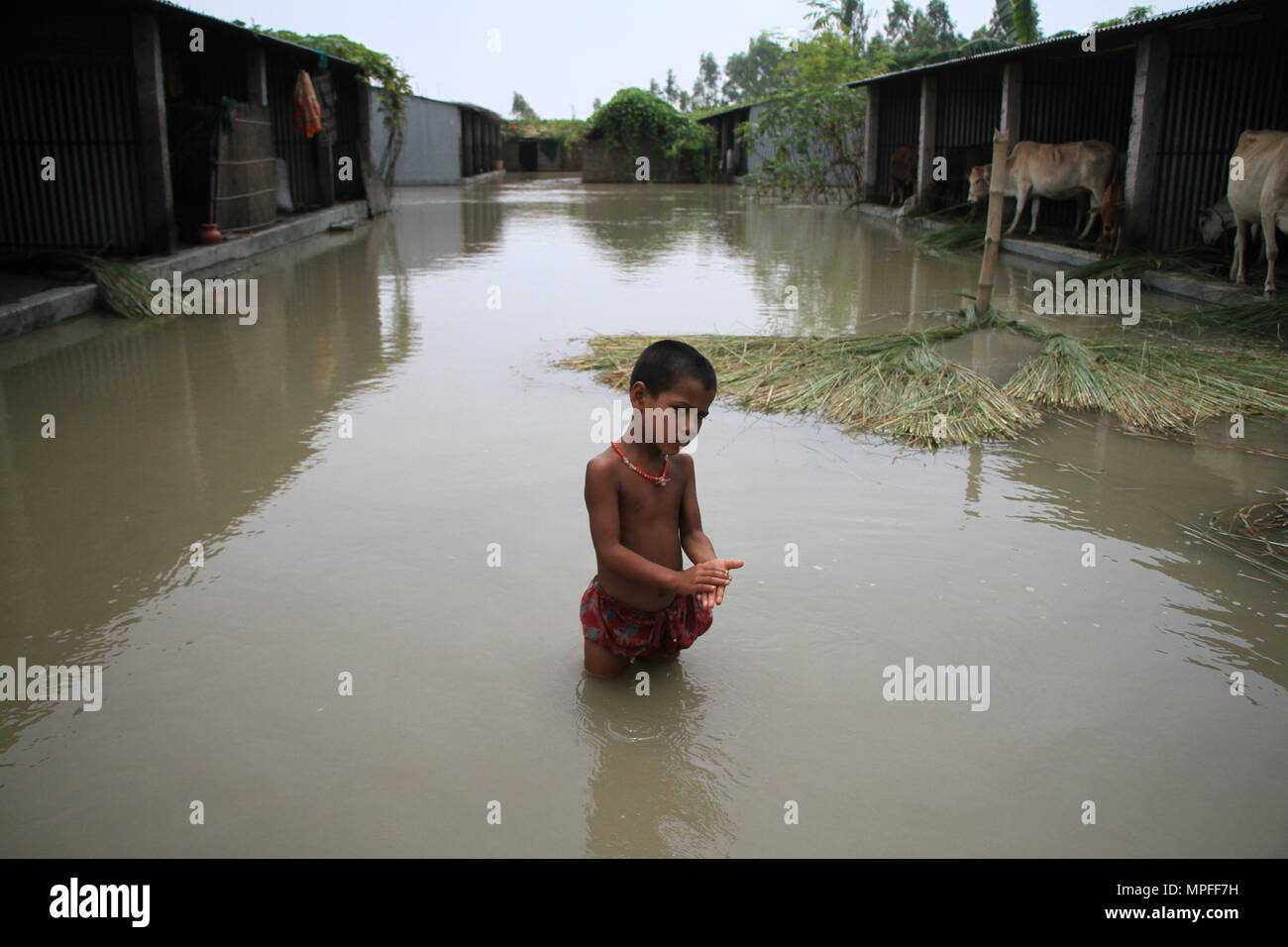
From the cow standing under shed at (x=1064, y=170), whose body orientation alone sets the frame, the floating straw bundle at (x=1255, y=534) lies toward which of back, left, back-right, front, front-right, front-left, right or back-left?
left

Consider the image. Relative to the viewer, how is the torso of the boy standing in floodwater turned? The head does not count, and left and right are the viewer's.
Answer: facing the viewer and to the right of the viewer

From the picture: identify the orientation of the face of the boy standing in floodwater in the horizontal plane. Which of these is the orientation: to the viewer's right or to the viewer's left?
to the viewer's right

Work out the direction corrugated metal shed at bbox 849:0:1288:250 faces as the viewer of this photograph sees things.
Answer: facing the viewer and to the left of the viewer

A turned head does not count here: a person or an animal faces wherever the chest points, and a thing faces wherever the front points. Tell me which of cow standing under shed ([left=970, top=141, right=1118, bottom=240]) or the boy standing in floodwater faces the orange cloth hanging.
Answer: the cow standing under shed

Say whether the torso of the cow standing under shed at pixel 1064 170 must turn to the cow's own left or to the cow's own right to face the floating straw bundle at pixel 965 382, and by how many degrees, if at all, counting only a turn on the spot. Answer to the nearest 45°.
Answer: approximately 90° to the cow's own left

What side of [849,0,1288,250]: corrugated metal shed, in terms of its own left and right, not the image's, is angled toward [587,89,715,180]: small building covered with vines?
right

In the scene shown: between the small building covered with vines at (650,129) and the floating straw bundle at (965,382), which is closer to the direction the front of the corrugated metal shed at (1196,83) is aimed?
the floating straw bundle

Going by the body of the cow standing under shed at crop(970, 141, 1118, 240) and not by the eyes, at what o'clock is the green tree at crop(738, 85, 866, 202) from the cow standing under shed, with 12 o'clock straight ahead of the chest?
The green tree is roughly at 2 o'clock from the cow standing under shed.

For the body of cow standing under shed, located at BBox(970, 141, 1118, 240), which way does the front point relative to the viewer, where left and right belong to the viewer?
facing to the left of the viewer

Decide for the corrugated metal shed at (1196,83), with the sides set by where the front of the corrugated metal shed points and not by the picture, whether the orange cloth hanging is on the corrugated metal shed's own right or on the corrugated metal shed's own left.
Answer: on the corrugated metal shed's own right

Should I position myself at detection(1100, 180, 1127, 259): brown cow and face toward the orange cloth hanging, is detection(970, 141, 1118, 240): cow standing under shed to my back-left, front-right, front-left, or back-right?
front-right

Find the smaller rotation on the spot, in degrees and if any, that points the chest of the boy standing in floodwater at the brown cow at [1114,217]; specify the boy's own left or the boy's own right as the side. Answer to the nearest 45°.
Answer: approximately 90° to the boy's own left

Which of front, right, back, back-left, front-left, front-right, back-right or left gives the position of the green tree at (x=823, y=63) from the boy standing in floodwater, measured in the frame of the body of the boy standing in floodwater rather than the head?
back-left

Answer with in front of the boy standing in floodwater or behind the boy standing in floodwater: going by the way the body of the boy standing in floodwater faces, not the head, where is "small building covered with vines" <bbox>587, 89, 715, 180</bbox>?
behind

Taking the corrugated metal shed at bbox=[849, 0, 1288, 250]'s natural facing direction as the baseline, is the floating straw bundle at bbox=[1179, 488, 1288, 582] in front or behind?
in front

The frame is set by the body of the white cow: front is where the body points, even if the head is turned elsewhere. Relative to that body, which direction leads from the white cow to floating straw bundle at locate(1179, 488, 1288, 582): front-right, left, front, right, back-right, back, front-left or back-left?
front-left

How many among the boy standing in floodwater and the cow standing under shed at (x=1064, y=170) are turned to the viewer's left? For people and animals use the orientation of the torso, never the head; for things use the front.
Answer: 1
